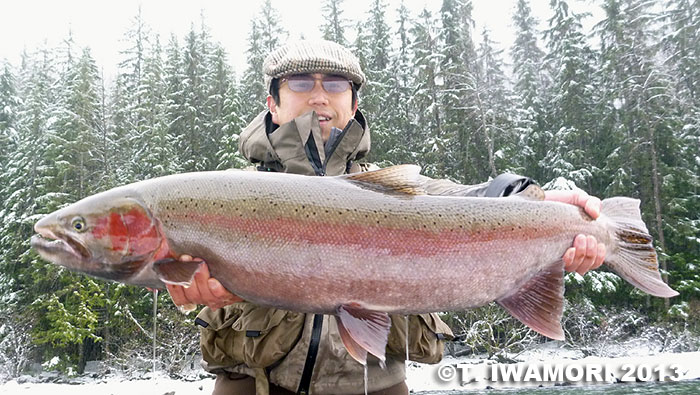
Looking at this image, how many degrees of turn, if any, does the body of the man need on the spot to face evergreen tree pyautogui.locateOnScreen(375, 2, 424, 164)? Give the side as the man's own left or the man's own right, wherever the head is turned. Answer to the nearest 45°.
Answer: approximately 180°

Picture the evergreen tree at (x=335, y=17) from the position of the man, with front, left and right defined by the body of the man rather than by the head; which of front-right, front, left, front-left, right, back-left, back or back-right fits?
back

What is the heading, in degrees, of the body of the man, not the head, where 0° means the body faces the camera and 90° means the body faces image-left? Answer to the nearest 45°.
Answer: approximately 0°

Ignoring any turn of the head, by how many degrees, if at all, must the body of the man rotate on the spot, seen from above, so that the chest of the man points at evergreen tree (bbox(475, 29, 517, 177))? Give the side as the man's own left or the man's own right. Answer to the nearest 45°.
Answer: approximately 180°

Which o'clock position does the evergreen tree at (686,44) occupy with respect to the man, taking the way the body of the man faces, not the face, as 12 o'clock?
The evergreen tree is roughly at 7 o'clock from the man.

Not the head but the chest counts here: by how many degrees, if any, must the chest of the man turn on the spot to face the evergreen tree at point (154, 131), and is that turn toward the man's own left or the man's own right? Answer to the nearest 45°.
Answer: approximately 135° to the man's own right

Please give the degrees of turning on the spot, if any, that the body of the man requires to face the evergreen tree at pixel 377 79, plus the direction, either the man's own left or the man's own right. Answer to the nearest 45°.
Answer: approximately 180°

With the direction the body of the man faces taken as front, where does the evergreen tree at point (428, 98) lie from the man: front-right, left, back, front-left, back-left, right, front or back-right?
back

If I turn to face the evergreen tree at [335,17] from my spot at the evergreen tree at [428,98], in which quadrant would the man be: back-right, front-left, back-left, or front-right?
back-left

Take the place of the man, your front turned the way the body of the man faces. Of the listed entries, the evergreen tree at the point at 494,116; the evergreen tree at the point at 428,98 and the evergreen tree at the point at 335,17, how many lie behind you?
3
